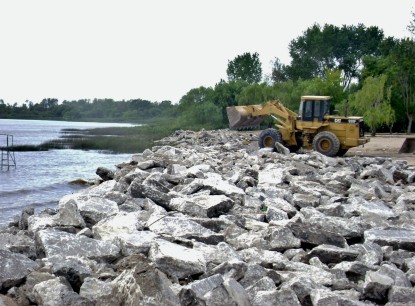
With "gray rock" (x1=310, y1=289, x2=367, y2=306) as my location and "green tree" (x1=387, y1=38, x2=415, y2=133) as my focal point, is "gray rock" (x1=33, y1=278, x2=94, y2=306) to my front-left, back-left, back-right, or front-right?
back-left

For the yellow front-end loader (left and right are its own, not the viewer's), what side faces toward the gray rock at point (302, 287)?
left

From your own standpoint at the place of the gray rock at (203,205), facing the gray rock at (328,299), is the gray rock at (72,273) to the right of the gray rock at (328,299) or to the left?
right

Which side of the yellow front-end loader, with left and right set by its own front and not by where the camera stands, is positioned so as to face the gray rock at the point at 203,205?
left

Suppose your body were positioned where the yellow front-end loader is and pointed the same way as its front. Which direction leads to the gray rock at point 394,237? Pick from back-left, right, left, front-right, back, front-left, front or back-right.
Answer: left

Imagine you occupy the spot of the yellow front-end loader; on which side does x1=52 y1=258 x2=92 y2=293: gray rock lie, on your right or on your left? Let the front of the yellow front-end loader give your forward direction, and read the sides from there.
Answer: on your left

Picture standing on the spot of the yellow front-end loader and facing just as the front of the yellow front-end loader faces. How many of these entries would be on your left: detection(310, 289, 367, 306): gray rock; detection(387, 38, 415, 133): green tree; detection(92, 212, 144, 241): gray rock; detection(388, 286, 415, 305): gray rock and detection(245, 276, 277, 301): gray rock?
4

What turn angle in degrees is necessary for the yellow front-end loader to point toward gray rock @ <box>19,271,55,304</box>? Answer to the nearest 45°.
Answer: approximately 90° to its left

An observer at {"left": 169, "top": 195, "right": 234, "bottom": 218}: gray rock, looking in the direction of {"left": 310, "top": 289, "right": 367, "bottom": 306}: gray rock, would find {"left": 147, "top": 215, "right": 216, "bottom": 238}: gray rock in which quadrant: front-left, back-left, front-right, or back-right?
front-right

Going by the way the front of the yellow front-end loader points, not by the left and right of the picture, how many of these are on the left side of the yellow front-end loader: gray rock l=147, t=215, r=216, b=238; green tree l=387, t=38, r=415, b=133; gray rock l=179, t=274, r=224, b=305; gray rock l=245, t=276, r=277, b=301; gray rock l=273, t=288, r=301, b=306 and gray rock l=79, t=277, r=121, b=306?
5

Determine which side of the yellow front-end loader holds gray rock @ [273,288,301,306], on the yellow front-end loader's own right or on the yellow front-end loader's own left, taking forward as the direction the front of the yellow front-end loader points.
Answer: on the yellow front-end loader's own left

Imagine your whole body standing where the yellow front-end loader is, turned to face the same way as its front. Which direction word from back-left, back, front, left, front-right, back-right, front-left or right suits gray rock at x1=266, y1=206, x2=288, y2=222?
left

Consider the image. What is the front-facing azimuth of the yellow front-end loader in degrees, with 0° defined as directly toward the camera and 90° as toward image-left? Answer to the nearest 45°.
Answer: approximately 90°

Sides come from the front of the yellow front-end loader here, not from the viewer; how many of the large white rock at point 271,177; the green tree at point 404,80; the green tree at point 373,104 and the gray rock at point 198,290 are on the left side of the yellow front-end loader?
2

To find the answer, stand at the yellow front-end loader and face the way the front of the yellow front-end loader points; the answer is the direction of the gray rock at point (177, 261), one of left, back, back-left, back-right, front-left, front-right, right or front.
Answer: left

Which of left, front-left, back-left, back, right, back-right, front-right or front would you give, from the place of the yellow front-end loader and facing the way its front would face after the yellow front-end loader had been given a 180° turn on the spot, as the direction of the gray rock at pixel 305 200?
right

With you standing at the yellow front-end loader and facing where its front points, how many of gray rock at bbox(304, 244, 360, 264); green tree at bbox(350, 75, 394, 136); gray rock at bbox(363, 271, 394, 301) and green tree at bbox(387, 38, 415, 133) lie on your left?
2

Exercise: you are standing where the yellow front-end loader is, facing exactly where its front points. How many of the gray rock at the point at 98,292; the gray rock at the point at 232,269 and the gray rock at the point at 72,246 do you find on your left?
3
